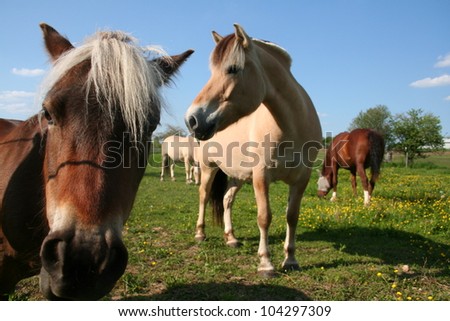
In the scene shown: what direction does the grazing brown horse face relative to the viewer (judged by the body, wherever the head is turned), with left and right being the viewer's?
facing away from the viewer and to the left of the viewer

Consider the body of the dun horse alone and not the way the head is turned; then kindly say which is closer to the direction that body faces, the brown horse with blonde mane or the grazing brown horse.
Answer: the brown horse with blonde mane

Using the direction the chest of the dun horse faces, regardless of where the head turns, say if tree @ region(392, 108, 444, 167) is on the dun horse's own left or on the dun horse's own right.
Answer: on the dun horse's own left

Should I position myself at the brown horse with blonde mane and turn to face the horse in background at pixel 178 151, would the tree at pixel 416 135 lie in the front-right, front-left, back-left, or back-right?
front-right

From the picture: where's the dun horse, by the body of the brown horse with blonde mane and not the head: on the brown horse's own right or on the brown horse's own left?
on the brown horse's own left

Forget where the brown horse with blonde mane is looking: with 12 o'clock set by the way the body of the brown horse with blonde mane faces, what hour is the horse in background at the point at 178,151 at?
The horse in background is roughly at 8 o'clock from the brown horse with blonde mane.
